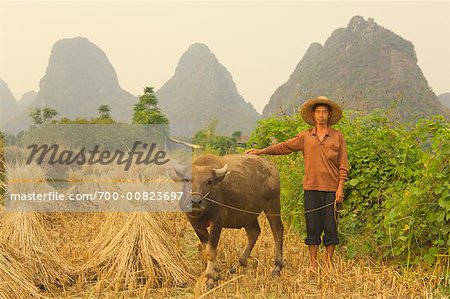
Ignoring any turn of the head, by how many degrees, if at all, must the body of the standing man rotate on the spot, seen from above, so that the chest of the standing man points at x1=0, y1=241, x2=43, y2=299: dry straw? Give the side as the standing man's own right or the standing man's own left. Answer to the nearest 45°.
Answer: approximately 45° to the standing man's own right

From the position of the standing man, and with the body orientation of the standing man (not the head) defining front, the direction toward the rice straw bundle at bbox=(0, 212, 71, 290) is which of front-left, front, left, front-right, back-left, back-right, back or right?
right

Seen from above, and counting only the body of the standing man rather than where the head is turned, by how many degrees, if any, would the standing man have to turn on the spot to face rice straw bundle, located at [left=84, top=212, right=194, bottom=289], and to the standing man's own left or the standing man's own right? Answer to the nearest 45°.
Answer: approximately 90° to the standing man's own right

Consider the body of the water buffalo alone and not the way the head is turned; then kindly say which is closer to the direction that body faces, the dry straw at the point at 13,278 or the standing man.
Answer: the dry straw

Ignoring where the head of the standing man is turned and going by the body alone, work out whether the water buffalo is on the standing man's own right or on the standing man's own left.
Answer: on the standing man's own right

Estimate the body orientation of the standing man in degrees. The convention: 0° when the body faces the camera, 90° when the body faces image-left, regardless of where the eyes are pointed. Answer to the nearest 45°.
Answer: approximately 0°

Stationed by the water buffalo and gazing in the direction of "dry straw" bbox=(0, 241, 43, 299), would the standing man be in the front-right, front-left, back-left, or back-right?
back-left
